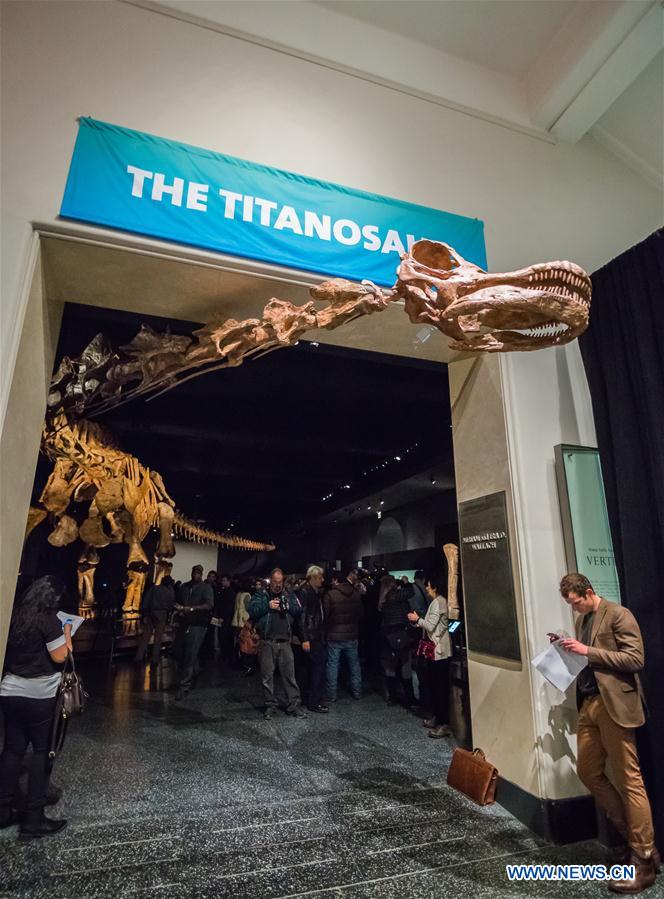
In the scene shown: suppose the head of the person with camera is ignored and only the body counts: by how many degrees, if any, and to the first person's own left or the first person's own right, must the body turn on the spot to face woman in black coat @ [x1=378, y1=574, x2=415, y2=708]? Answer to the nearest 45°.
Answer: approximately 90° to the first person's own left

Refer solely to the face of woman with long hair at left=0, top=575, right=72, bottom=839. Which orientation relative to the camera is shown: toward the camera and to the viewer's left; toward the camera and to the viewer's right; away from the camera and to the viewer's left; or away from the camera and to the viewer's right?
away from the camera and to the viewer's right

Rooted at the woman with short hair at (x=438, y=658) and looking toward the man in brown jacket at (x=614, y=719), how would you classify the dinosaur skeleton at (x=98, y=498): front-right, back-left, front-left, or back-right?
back-right

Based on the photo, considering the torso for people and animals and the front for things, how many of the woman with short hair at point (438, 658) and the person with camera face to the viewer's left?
1

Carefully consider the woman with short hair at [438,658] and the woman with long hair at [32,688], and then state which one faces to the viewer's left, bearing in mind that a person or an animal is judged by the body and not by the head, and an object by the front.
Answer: the woman with short hair at [438,658]

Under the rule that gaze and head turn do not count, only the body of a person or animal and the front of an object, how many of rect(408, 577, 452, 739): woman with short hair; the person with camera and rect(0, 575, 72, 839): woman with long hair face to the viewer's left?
1

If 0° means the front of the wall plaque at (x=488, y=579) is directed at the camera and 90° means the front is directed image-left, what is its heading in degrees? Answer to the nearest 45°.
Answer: approximately 45°

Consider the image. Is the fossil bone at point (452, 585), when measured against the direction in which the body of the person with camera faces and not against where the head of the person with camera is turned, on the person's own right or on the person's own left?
on the person's own left

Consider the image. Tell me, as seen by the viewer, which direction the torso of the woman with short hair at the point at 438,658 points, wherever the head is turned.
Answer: to the viewer's left

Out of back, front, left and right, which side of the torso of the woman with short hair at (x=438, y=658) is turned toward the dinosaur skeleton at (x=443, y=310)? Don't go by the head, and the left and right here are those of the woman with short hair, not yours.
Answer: left

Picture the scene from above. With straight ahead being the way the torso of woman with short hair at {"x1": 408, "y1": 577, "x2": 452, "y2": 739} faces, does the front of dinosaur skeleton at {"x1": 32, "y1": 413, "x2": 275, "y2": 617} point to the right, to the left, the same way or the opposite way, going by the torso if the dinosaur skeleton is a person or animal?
to the left

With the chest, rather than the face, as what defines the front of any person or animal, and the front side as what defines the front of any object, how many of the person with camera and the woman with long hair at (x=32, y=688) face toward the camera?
1

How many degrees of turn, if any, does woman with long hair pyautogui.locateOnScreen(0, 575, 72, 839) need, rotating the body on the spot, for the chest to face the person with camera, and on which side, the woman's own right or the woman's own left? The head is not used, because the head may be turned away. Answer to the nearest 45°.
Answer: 0° — they already face them

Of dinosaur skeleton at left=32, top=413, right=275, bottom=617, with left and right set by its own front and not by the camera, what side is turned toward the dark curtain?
left

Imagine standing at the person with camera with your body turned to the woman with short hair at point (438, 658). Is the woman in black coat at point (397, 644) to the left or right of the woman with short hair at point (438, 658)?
left

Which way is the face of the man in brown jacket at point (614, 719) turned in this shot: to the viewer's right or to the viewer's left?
to the viewer's left

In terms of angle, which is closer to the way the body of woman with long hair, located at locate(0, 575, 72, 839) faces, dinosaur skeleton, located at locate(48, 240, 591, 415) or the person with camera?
the person with camera
